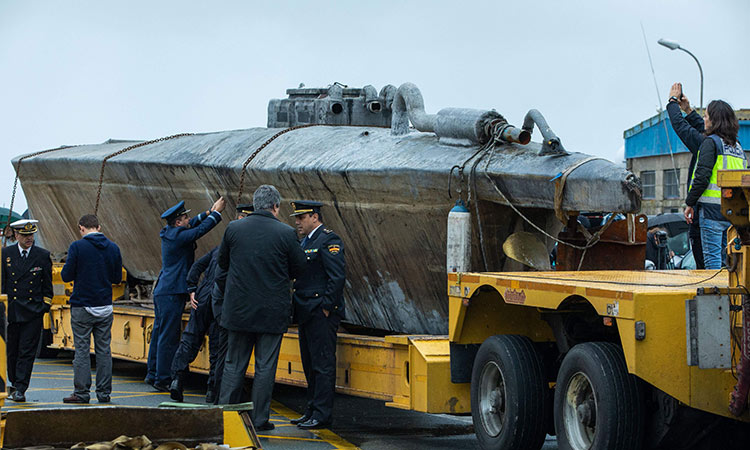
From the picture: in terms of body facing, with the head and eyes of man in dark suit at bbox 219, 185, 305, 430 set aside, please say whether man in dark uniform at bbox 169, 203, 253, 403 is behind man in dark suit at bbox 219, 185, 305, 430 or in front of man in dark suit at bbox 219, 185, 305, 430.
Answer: in front

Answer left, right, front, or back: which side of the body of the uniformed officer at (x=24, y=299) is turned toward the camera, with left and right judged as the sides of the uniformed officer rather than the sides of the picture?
front

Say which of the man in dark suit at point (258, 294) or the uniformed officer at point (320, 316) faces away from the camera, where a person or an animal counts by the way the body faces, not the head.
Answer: the man in dark suit

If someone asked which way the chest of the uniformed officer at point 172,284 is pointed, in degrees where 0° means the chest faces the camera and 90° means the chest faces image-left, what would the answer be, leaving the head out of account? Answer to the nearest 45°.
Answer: approximately 225°

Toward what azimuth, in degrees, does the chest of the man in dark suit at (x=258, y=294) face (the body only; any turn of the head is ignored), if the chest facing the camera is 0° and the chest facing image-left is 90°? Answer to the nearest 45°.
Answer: approximately 180°

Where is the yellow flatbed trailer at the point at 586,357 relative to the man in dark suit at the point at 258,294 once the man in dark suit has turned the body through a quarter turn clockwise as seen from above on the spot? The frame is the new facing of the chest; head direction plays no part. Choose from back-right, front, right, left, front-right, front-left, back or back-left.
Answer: front-right

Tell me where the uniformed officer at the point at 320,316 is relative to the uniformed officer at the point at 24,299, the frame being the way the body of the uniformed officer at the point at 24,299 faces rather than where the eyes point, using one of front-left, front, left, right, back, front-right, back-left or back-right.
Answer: front-left

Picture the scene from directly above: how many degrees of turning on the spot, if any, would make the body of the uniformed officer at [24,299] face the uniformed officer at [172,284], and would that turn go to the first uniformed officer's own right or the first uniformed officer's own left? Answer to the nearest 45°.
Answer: approximately 90° to the first uniformed officer's own left

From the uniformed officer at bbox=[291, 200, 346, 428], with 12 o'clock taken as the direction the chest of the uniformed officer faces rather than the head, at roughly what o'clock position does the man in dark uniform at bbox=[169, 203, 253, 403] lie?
The man in dark uniform is roughly at 3 o'clock from the uniformed officer.

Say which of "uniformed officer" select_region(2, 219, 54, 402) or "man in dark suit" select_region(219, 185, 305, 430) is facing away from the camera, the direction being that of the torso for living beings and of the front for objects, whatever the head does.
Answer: the man in dark suit

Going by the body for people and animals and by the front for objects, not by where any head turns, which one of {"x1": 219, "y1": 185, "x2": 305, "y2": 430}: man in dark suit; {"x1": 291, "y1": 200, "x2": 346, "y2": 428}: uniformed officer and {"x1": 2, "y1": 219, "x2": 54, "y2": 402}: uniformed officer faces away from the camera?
the man in dark suit
